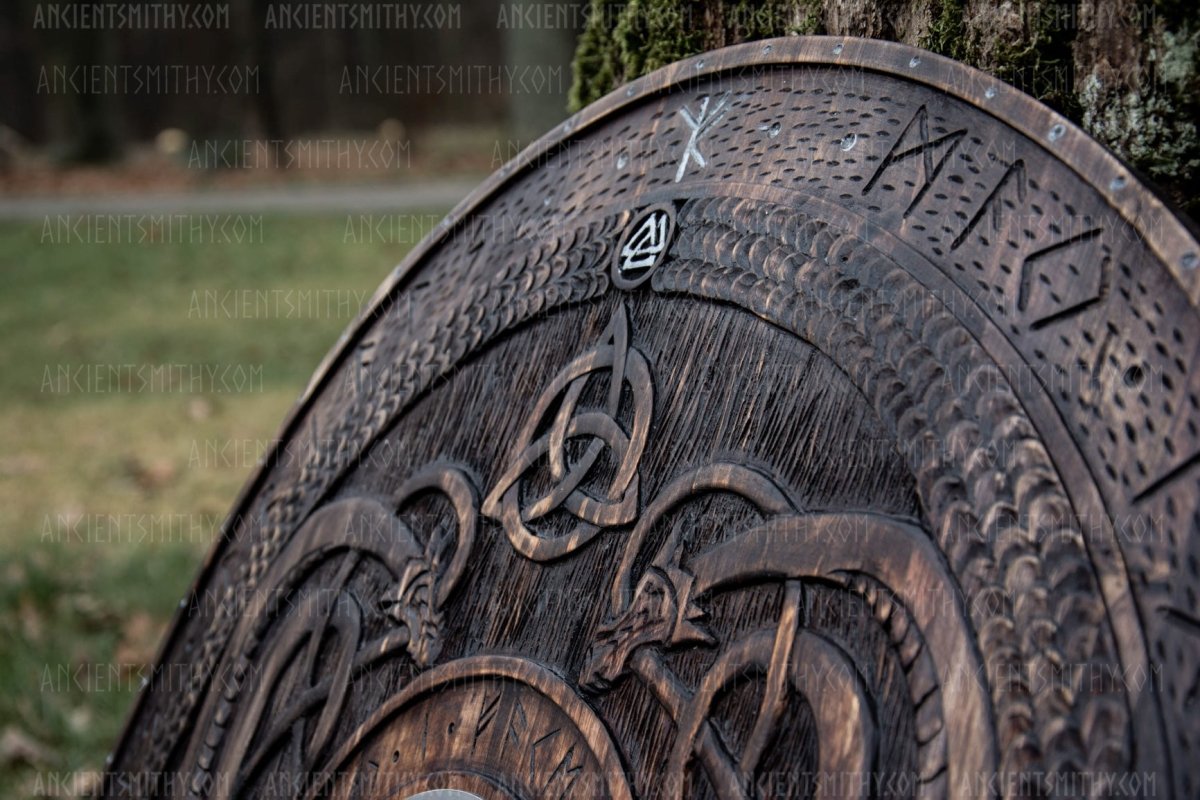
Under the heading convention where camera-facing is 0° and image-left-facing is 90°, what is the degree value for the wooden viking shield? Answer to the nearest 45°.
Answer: approximately 45°
